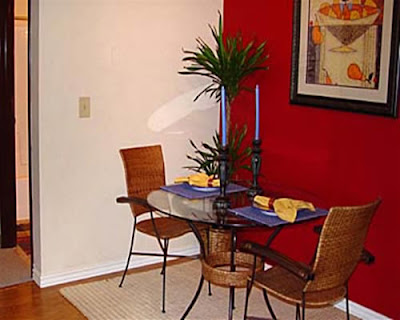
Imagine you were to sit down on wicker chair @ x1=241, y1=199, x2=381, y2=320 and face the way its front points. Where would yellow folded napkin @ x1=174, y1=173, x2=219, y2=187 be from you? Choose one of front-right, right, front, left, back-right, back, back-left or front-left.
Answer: front

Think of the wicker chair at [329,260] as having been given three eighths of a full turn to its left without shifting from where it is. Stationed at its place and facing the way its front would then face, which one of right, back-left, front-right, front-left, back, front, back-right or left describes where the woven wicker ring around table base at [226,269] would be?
back-right

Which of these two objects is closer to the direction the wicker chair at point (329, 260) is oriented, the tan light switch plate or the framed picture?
the tan light switch plate

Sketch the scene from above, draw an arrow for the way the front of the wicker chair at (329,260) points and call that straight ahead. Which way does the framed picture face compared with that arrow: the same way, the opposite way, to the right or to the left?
to the left

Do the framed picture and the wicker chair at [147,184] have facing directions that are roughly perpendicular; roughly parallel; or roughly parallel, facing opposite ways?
roughly perpendicular

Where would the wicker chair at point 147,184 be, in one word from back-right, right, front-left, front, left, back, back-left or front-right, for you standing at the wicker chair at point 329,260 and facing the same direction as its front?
front

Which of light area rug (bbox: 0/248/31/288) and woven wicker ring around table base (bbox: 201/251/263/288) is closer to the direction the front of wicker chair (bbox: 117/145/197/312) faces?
the woven wicker ring around table base

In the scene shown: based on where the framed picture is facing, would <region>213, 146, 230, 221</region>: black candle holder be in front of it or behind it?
in front

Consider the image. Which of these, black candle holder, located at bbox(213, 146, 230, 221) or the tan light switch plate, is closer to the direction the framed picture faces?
the black candle holder

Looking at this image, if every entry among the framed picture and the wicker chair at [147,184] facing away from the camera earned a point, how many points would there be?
0

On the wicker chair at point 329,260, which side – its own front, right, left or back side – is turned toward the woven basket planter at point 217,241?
front

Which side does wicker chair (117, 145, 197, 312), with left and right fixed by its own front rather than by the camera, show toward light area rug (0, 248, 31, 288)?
back

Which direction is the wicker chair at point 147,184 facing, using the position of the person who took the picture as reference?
facing the viewer and to the right of the viewer

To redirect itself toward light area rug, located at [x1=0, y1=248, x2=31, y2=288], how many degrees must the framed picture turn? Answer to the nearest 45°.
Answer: approximately 45° to its right

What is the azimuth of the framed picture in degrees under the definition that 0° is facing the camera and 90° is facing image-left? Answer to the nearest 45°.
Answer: approximately 45°

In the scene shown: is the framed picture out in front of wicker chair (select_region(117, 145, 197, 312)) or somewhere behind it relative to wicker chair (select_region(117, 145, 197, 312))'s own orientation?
in front
